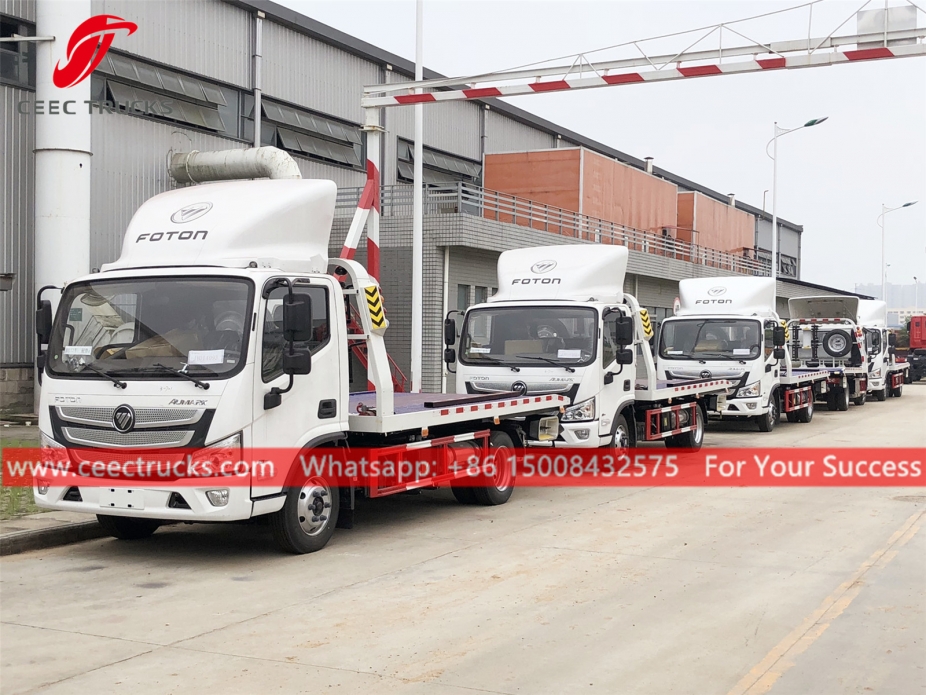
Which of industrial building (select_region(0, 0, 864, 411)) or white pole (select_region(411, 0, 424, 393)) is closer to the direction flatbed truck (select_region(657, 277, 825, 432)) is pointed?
the white pole

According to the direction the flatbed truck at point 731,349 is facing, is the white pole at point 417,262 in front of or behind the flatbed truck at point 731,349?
in front

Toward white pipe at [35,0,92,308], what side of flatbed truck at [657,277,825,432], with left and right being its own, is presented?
front

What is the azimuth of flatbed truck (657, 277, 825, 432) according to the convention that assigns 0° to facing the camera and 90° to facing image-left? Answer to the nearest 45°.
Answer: approximately 45°

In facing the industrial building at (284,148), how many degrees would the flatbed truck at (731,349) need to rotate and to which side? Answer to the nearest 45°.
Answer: approximately 45° to its right
